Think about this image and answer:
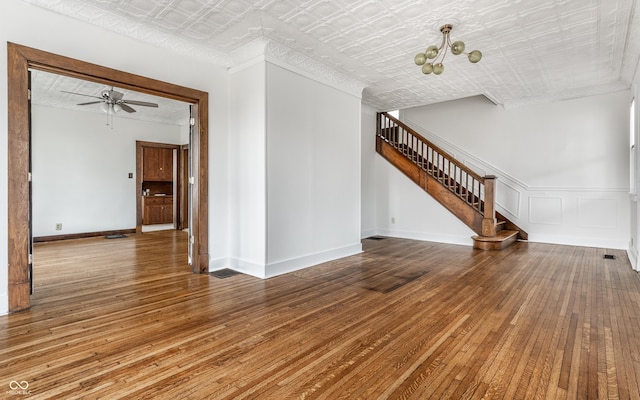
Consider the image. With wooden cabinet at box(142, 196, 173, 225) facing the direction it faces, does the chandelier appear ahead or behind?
ahead

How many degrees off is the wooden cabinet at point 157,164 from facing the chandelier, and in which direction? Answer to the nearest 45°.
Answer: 0° — it already faces it

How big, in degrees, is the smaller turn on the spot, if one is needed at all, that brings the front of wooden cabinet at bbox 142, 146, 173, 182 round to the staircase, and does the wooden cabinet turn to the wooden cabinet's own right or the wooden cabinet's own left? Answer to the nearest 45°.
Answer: approximately 45° to the wooden cabinet's own left

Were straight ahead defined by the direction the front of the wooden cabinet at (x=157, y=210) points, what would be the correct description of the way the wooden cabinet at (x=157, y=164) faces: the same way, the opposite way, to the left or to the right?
the same way

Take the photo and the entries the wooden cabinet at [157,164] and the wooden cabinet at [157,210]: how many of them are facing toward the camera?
2

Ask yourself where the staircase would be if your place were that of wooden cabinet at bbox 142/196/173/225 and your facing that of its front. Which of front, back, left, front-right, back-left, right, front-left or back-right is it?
front-left

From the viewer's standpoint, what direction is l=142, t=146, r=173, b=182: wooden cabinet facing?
toward the camera

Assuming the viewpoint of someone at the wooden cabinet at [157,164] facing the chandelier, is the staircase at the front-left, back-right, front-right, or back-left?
front-left

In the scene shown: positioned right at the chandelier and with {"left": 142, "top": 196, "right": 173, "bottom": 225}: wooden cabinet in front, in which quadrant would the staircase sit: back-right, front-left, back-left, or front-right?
front-right
